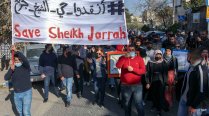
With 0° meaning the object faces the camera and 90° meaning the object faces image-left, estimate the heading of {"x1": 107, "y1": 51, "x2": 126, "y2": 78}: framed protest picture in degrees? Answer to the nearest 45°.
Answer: approximately 0°

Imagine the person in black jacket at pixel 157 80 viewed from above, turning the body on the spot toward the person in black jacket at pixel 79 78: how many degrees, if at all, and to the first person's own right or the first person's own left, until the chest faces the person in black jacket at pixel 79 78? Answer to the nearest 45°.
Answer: approximately 135° to the first person's own right

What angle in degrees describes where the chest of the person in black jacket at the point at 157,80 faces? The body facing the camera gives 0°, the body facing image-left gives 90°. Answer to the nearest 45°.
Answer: approximately 0°
